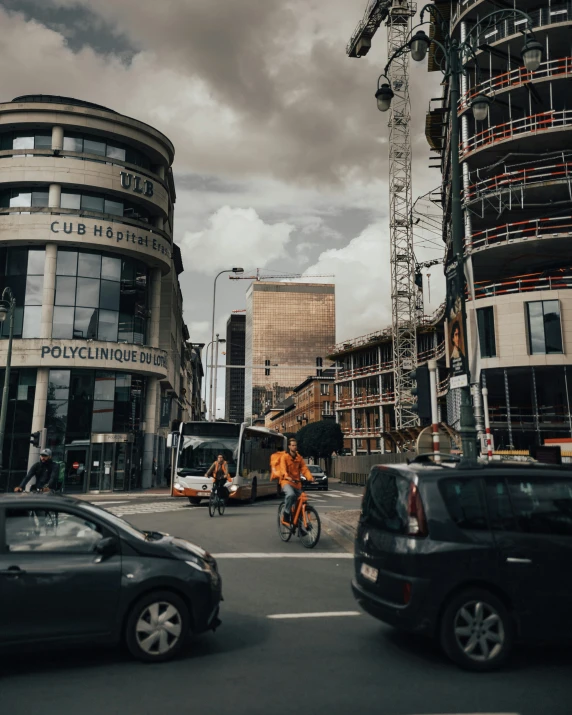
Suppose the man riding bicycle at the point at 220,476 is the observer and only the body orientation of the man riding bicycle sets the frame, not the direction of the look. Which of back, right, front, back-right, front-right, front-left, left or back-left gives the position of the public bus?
back

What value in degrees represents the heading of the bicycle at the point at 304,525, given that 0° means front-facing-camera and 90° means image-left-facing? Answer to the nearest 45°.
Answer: approximately 315°

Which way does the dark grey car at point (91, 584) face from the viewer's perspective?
to the viewer's right

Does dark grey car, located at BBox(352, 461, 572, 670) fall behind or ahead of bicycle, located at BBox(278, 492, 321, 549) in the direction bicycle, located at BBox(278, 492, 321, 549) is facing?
ahead

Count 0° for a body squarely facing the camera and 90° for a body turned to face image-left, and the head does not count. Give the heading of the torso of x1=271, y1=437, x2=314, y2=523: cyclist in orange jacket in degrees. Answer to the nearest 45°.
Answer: approximately 315°

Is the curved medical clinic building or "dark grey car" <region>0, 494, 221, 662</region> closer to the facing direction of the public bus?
the dark grey car

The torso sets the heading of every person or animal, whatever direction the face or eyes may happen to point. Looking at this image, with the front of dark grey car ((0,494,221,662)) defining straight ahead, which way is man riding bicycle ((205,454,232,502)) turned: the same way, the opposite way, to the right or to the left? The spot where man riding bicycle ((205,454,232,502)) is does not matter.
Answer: to the right

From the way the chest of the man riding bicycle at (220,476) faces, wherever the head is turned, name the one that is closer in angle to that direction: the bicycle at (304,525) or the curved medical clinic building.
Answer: the bicycle

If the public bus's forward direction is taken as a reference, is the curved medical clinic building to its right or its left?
on its right

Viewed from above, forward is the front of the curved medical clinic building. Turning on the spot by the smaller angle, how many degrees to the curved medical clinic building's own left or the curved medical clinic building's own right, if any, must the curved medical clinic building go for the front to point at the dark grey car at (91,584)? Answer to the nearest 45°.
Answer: approximately 45° to the curved medical clinic building's own right

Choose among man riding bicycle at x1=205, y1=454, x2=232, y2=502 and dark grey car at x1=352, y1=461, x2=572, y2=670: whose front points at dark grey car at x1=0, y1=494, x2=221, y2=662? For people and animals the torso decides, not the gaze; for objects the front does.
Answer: the man riding bicycle
